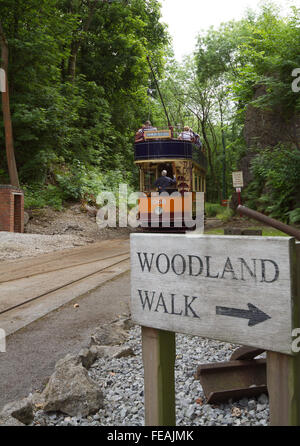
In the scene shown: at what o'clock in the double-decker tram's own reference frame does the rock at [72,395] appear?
The rock is roughly at 12 o'clock from the double-decker tram.

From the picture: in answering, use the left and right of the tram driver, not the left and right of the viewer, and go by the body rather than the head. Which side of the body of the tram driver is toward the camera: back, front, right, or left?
front

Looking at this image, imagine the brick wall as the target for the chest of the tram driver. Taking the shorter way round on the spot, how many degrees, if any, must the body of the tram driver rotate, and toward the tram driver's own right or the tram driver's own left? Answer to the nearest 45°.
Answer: approximately 90° to the tram driver's own right

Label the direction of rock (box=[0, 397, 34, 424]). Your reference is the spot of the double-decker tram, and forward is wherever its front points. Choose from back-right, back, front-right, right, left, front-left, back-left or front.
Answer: back

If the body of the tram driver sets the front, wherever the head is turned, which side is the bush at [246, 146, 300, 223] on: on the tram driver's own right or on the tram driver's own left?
on the tram driver's own left

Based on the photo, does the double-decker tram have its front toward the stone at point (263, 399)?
yes

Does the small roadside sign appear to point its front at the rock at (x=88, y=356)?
yes

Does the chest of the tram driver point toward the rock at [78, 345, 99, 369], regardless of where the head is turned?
yes

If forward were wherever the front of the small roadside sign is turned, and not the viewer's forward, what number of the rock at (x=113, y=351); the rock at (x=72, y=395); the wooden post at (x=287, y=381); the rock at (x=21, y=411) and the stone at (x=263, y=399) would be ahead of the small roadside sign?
5

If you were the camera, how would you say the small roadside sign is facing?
facing the viewer

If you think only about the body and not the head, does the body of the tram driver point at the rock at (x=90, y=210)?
no

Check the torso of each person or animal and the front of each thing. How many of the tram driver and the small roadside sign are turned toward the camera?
2

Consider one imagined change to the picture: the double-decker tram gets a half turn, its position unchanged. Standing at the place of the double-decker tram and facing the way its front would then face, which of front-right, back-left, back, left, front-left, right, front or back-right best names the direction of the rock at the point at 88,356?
back

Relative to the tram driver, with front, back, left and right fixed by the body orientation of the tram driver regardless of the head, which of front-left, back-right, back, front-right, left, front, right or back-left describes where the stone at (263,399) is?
front

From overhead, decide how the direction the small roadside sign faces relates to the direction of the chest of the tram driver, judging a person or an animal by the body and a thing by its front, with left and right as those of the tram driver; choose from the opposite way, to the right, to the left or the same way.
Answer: the same way

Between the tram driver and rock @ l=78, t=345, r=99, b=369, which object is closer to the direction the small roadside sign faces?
the rock

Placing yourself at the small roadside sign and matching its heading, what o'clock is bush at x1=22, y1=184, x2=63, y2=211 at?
The bush is roughly at 3 o'clock from the small roadside sign.
